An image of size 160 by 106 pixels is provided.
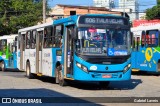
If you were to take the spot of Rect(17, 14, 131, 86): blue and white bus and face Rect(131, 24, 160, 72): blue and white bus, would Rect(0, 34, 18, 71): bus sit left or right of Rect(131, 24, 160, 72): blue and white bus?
left

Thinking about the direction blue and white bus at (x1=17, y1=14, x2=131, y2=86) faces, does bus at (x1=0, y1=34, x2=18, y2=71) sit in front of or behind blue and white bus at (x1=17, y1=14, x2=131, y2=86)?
behind

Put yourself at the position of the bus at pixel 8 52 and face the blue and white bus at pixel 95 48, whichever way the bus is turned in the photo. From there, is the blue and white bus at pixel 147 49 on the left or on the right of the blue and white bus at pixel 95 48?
left

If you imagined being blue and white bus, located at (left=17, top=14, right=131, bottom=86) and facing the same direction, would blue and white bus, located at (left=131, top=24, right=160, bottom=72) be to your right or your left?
on your left

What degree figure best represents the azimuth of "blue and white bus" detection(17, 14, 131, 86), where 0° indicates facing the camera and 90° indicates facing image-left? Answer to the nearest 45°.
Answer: approximately 315°
